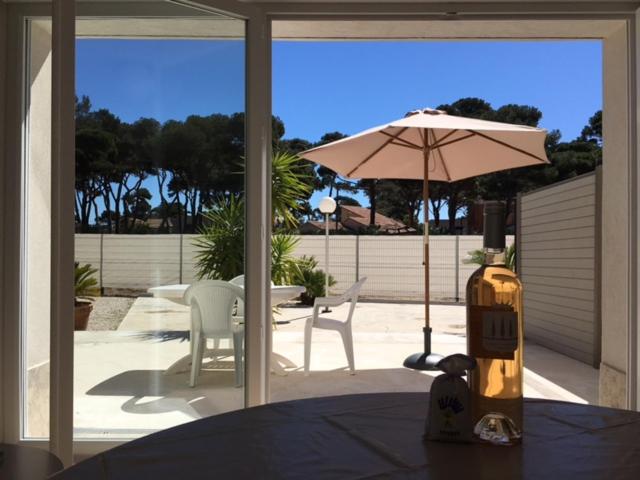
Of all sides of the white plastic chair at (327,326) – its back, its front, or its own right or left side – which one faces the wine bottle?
left

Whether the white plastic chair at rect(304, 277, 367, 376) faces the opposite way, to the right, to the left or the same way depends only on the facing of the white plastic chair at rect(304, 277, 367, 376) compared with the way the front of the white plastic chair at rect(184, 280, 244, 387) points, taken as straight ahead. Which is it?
to the left

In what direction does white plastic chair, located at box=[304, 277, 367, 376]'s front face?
to the viewer's left

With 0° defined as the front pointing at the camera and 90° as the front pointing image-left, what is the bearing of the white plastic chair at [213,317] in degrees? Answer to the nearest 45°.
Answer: approximately 180°

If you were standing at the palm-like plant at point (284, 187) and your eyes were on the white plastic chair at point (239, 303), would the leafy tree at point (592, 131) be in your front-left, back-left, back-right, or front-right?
back-left

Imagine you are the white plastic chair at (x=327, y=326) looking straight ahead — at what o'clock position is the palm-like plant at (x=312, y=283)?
The palm-like plant is roughly at 3 o'clock from the white plastic chair.

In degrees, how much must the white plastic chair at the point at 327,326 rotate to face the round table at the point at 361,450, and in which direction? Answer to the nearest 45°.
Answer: approximately 90° to its left

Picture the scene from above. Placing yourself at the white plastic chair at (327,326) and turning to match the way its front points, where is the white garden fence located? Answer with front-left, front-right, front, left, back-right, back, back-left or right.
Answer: right

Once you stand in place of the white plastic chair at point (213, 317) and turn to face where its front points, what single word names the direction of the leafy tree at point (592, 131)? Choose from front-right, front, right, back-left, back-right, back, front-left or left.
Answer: front-right

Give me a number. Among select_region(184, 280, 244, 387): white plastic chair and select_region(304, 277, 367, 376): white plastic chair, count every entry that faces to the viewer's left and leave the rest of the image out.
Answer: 1

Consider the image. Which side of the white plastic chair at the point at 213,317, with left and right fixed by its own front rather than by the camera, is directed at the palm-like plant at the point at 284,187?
front
